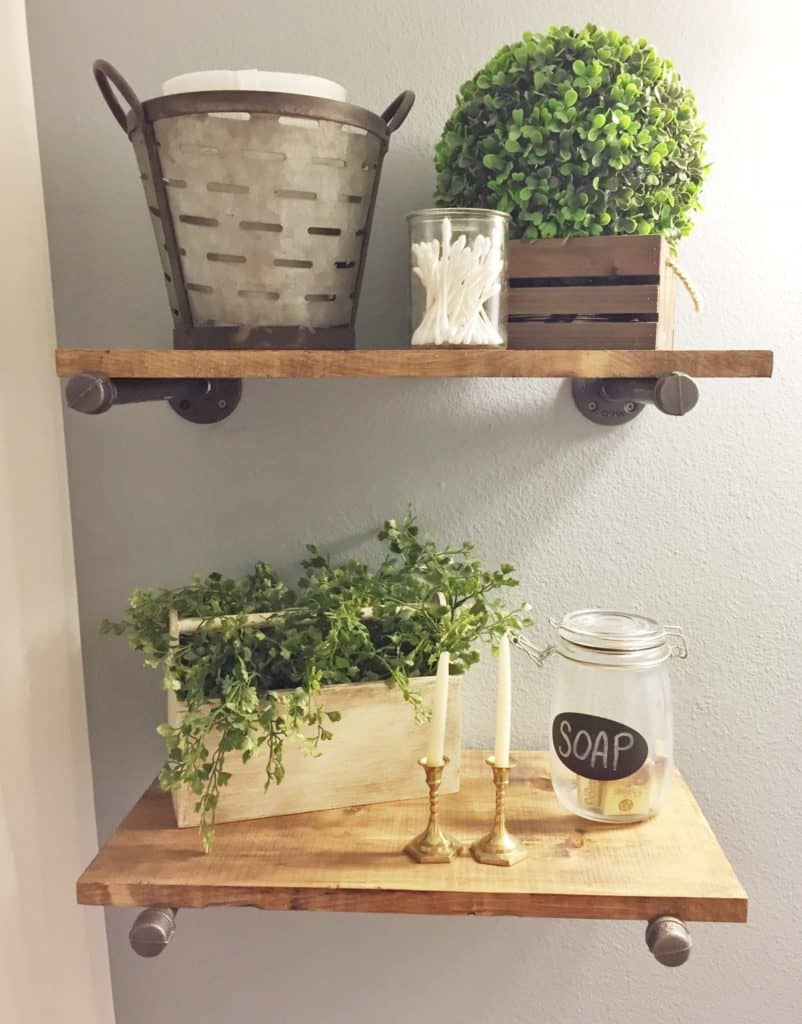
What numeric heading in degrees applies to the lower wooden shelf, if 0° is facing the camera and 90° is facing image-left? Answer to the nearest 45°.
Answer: approximately 0°

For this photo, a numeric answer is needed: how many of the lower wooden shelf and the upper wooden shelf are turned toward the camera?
2
